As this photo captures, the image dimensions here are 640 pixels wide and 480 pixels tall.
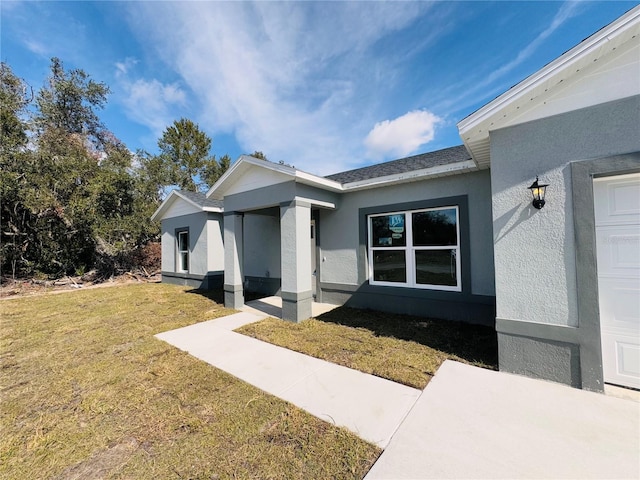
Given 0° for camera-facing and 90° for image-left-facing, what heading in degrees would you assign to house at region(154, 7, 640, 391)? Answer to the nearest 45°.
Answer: approximately 45°

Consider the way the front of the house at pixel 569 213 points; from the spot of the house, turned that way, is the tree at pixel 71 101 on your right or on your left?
on your right

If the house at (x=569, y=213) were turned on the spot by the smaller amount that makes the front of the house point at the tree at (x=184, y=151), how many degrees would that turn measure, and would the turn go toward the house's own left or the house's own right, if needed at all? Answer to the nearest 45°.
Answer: approximately 90° to the house's own right

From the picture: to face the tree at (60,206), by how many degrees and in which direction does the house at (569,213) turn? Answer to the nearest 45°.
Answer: approximately 45° to its right
